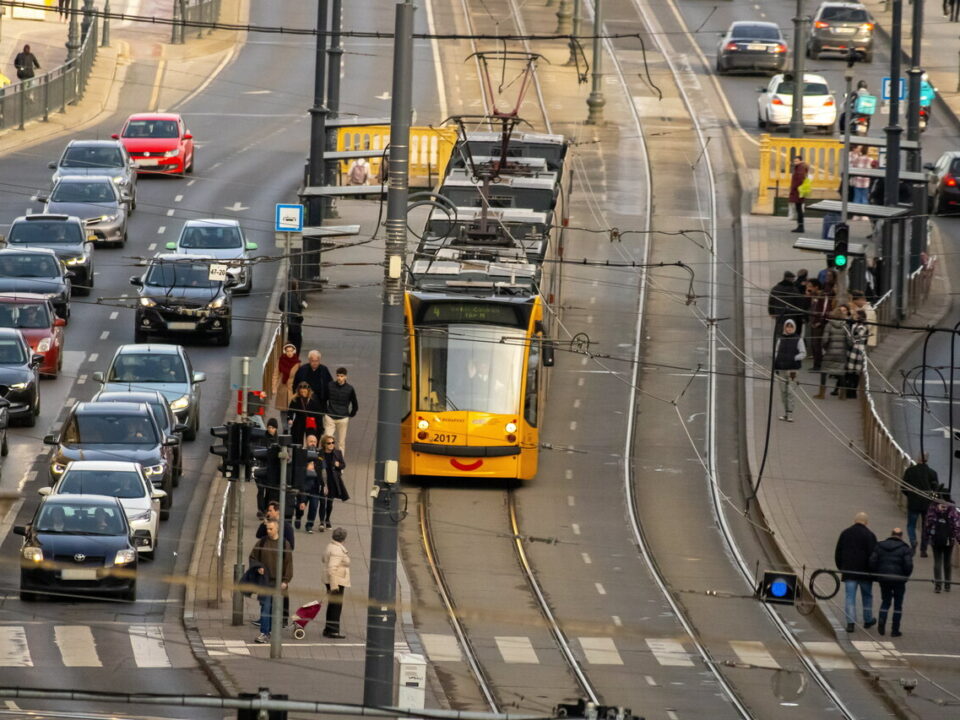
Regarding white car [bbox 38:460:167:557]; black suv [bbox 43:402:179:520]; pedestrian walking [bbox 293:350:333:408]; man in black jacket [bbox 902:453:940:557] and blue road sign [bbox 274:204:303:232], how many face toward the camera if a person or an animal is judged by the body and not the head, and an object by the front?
4

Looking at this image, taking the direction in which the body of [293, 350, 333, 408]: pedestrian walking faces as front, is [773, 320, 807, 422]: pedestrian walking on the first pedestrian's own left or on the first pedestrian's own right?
on the first pedestrian's own left

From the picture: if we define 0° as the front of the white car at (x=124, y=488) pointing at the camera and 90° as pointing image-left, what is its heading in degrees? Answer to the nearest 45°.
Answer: approximately 0°

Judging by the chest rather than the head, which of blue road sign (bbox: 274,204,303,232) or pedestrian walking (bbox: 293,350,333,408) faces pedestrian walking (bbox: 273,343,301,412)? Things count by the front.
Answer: the blue road sign

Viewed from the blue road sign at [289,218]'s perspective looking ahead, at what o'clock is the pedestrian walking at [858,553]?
The pedestrian walking is roughly at 11 o'clock from the blue road sign.

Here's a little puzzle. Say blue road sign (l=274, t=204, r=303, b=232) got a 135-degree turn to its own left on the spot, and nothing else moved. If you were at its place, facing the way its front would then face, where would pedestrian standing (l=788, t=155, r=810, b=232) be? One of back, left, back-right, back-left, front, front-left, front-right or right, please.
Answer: front

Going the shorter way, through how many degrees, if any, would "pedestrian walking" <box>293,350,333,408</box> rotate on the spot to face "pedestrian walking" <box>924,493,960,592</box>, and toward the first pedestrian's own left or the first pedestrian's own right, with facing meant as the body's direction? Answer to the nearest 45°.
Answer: approximately 45° to the first pedestrian's own left

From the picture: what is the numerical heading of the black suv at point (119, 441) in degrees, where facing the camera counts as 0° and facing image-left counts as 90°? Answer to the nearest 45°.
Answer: approximately 0°

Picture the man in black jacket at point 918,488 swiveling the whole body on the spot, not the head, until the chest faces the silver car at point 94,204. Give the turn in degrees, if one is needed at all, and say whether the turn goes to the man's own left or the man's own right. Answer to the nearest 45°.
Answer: approximately 45° to the man's own left

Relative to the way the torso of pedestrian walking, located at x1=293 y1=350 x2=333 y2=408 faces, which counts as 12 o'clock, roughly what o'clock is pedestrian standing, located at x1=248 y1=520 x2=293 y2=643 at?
pedestrian standing, located at x1=248 y1=520 x2=293 y2=643 is roughly at 12 o'clock from pedestrian walking, located at x1=293 y1=350 x2=333 y2=408.
